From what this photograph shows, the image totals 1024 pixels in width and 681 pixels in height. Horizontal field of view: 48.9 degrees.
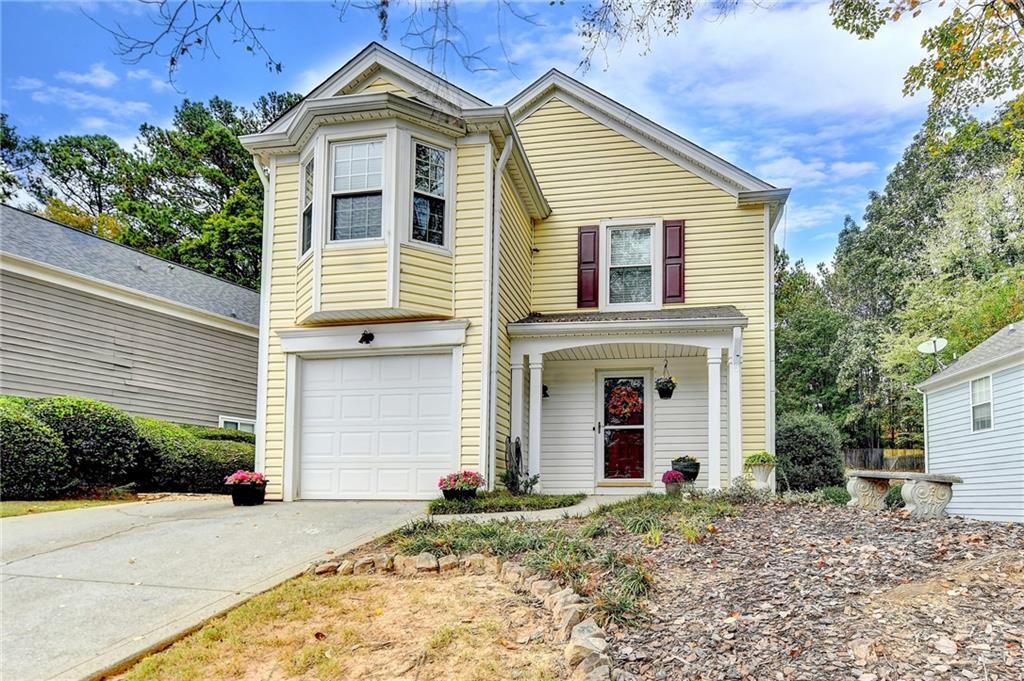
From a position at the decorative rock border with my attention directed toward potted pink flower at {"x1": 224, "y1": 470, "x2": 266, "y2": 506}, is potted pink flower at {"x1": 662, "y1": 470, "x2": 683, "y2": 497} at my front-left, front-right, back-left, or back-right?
front-right

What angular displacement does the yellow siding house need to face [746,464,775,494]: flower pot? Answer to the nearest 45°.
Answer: approximately 90° to its left

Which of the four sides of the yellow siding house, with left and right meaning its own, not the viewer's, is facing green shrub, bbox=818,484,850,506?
left

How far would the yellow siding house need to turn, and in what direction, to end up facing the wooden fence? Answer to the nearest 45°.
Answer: approximately 135° to its left

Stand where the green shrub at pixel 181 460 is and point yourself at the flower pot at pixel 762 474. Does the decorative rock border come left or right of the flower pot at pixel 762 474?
right

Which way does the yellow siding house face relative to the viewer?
toward the camera

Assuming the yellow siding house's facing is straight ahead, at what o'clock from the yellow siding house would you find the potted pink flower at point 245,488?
The potted pink flower is roughly at 2 o'clock from the yellow siding house.

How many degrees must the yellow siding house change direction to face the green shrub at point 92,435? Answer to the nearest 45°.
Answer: approximately 90° to its right
